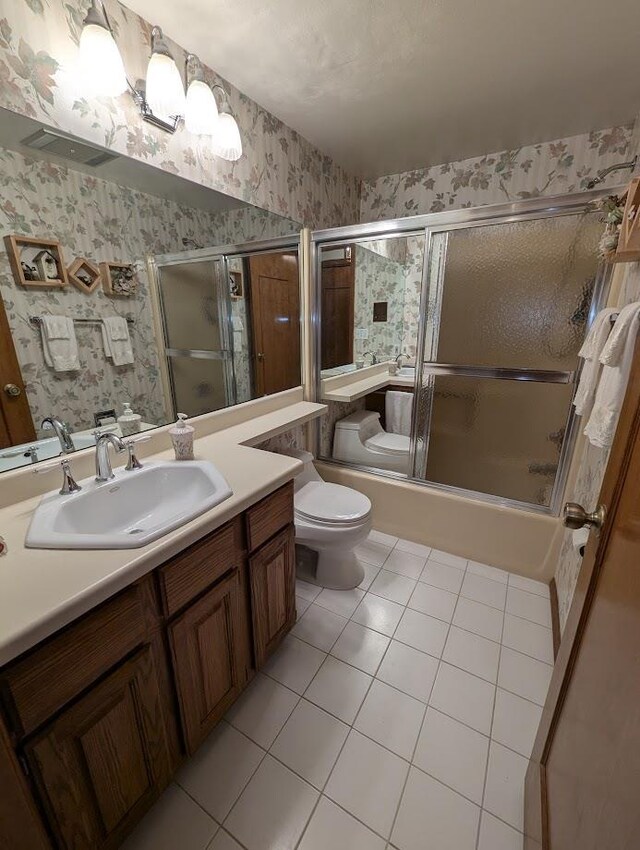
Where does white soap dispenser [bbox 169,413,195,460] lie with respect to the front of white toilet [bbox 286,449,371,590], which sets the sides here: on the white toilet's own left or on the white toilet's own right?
on the white toilet's own right

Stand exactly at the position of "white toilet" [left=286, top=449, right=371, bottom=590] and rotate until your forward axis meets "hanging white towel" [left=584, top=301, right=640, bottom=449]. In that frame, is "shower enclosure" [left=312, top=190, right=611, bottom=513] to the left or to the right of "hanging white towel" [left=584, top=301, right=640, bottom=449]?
left

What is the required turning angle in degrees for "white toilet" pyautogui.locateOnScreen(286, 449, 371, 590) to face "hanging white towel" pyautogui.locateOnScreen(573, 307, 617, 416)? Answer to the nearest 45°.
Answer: approximately 45° to its left

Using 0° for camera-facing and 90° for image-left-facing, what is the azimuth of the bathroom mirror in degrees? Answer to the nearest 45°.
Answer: approximately 315°

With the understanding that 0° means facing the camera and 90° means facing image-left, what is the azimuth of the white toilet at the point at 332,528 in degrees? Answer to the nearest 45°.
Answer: approximately 315°

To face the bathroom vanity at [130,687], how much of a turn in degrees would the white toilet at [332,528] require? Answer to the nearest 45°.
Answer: approximately 90° to its right

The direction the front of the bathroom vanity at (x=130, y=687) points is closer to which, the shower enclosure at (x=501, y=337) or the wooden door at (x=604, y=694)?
the wooden door

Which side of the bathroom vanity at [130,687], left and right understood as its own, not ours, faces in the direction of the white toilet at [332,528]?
left
